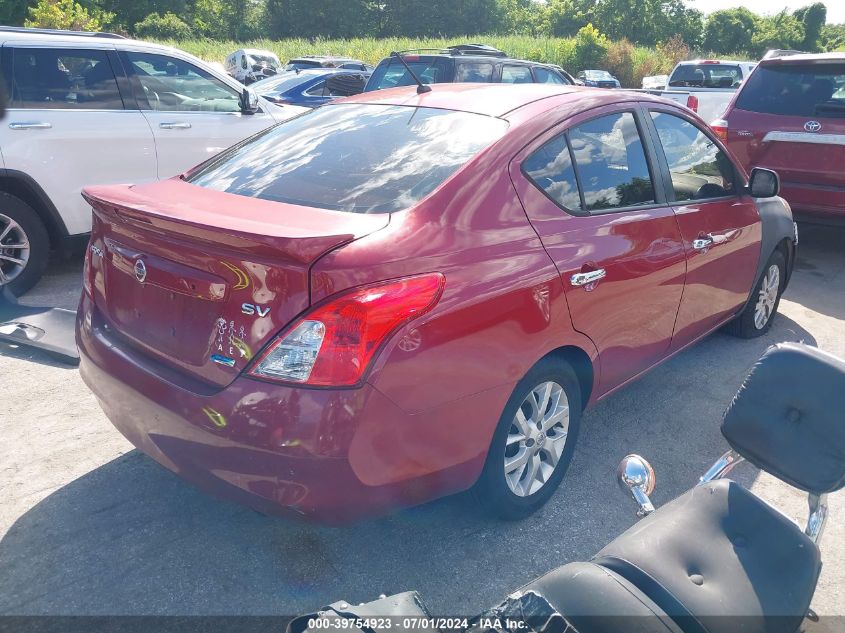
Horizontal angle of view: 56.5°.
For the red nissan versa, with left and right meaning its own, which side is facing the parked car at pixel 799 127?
front

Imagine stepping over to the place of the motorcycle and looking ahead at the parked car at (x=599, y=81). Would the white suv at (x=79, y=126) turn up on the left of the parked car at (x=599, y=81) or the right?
left

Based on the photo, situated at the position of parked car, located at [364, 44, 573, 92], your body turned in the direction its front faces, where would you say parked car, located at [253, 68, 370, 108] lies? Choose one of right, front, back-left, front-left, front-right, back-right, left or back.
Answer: left

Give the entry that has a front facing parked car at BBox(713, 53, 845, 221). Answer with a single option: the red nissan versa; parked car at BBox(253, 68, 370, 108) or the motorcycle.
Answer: the red nissan versa

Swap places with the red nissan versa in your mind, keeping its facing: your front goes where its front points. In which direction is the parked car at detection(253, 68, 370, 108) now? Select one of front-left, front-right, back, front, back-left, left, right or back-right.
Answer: front-left

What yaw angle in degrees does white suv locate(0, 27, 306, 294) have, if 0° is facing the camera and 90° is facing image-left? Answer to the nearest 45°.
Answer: approximately 225°

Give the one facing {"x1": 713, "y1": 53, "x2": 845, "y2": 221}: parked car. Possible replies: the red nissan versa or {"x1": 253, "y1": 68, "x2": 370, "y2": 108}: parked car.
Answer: the red nissan versa

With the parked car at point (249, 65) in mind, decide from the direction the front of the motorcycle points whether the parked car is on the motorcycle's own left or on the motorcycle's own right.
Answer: on the motorcycle's own right

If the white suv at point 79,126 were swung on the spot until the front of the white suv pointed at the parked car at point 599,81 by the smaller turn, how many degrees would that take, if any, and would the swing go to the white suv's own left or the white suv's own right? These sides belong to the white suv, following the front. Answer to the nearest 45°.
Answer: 0° — it already faces it

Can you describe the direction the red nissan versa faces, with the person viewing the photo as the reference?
facing away from the viewer and to the right of the viewer

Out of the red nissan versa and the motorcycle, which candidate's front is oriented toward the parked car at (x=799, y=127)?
the red nissan versa

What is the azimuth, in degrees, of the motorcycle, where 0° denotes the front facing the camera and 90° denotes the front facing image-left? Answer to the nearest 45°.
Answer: approximately 45°

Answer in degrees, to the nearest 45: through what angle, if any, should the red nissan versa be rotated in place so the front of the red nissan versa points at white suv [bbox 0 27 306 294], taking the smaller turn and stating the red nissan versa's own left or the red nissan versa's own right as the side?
approximately 90° to the red nissan versa's own left

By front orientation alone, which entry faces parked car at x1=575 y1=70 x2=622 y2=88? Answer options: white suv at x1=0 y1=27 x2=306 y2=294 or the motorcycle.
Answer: the white suv
